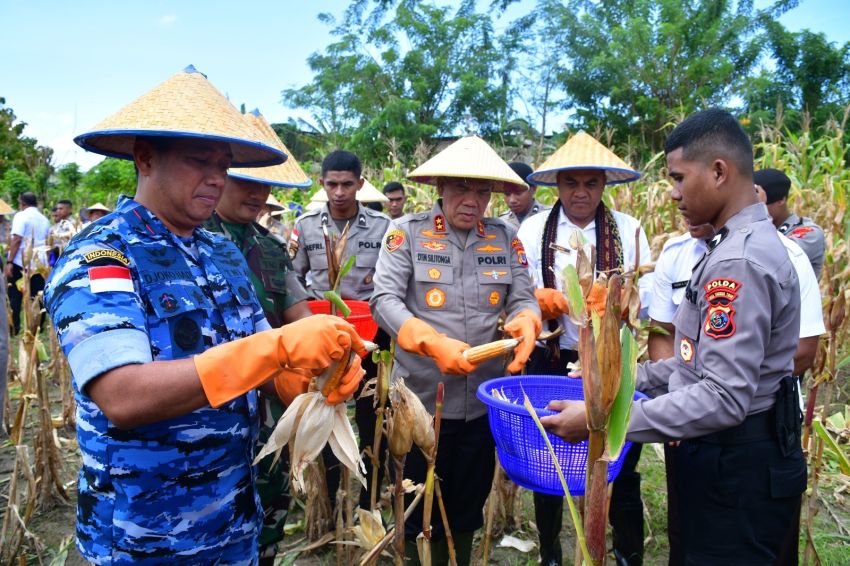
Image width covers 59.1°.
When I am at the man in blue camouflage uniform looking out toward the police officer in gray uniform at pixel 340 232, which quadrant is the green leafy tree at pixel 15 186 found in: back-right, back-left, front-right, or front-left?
front-left

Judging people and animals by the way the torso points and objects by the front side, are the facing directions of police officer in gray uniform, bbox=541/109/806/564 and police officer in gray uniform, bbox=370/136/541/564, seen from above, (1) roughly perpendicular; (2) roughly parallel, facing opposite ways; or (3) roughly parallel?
roughly perpendicular

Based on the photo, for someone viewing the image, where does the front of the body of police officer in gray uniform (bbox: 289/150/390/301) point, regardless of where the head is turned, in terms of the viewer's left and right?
facing the viewer

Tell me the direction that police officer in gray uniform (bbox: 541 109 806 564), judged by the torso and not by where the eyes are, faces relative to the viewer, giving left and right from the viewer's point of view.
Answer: facing to the left of the viewer

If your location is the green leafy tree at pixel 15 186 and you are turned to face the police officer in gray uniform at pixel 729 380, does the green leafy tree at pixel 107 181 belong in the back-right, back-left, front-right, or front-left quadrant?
front-left

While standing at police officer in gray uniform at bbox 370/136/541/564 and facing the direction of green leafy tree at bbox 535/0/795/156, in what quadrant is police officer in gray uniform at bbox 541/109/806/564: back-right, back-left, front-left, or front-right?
back-right

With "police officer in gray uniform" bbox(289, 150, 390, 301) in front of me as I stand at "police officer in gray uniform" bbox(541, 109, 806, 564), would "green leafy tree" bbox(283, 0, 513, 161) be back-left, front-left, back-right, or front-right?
front-right

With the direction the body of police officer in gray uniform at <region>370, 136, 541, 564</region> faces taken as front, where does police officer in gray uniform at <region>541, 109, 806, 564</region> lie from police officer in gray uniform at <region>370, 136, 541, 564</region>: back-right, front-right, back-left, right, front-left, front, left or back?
front-left

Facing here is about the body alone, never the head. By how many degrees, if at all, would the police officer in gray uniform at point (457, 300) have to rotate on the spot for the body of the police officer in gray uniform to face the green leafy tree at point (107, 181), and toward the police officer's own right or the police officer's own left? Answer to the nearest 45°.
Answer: approximately 135° to the police officer's own right

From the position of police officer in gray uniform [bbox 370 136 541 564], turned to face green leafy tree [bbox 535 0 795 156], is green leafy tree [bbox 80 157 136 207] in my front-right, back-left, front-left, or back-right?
front-left

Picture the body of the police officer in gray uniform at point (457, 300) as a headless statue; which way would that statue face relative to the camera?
toward the camera

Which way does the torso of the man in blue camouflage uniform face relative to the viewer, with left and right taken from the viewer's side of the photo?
facing the viewer and to the right of the viewer
